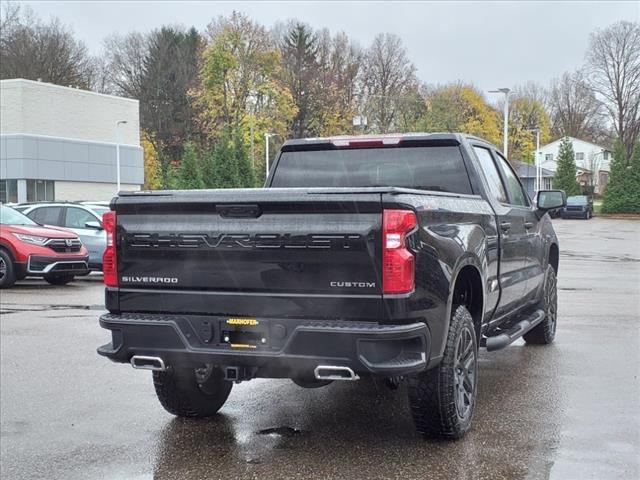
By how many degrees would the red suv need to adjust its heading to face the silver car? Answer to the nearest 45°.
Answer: approximately 135° to its left

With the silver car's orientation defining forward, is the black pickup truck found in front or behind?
in front

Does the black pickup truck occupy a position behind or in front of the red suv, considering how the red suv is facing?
in front

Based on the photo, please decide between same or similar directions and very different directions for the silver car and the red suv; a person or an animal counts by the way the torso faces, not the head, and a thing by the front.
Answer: same or similar directions

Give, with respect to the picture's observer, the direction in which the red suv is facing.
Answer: facing the viewer and to the right of the viewer

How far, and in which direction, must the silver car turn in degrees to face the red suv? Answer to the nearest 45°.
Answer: approximately 45° to its right

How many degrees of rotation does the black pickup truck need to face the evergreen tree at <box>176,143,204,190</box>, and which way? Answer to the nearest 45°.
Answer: approximately 45° to its left

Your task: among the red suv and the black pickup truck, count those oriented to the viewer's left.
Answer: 0

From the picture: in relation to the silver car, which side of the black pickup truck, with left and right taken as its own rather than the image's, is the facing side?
left

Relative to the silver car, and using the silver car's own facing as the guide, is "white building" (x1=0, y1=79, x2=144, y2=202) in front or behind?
behind

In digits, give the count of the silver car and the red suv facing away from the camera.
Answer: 0

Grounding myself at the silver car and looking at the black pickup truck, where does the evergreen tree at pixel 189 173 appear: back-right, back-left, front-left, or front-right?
back-left

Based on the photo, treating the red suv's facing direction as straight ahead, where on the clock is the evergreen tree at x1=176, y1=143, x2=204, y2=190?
The evergreen tree is roughly at 8 o'clock from the red suv.

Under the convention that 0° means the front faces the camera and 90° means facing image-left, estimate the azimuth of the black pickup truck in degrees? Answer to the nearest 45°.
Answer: approximately 225°

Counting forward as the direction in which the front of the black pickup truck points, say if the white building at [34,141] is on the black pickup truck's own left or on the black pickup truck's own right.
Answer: on the black pickup truck's own left
